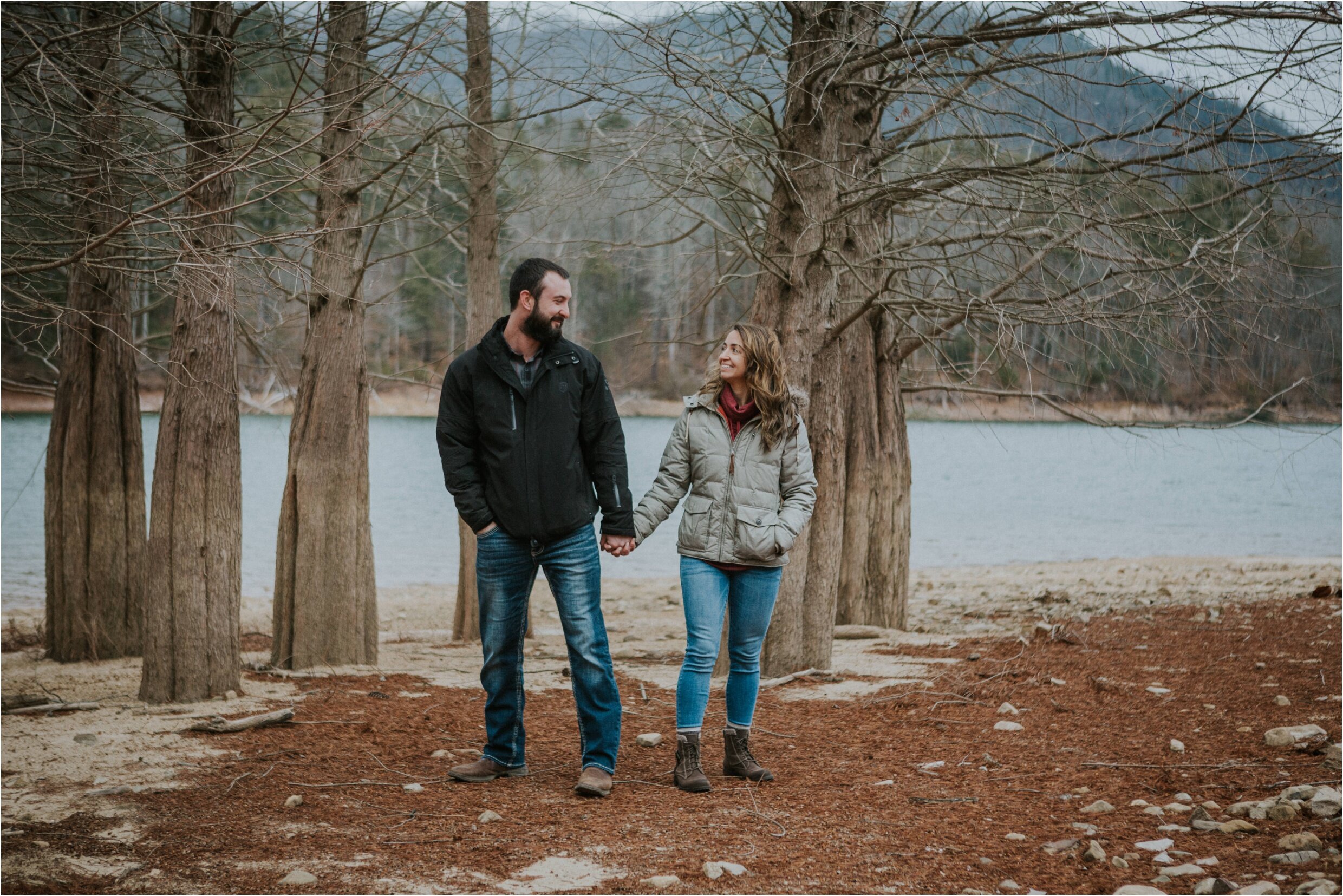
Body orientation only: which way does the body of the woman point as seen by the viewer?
toward the camera

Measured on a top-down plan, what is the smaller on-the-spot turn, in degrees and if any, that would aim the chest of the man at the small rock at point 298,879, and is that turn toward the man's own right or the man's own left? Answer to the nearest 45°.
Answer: approximately 45° to the man's own right

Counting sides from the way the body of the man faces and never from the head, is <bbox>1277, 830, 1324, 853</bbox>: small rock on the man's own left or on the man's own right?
on the man's own left

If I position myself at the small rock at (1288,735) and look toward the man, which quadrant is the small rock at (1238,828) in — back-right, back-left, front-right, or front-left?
front-left

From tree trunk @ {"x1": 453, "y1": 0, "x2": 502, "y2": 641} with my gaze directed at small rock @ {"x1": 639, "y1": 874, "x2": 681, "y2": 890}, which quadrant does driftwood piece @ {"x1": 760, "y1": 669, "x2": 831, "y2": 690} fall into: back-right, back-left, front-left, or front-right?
front-left

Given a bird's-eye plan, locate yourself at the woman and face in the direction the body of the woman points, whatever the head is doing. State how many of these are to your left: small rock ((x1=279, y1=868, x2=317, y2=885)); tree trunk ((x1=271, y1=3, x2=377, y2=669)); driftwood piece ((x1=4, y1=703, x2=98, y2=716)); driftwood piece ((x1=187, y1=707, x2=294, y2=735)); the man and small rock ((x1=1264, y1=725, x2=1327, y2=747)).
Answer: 1

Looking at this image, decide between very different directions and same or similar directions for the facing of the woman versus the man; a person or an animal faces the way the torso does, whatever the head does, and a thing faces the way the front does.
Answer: same or similar directions

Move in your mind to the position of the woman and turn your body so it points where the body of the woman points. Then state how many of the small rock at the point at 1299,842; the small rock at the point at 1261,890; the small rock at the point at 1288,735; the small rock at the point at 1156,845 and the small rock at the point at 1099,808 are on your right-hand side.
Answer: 0

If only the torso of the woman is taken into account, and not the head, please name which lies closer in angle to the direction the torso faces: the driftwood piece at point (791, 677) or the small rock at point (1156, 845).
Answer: the small rock

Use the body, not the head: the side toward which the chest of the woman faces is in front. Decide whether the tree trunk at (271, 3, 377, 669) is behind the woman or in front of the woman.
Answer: behind

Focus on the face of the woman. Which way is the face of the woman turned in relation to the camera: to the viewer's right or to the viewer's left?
to the viewer's left

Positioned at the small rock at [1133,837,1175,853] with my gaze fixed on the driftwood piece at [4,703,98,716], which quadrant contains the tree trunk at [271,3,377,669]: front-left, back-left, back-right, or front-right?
front-right

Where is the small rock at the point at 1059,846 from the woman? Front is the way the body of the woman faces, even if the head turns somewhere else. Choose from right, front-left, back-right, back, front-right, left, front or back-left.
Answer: front-left

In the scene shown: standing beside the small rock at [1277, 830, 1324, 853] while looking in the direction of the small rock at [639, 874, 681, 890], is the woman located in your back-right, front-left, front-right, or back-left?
front-right
